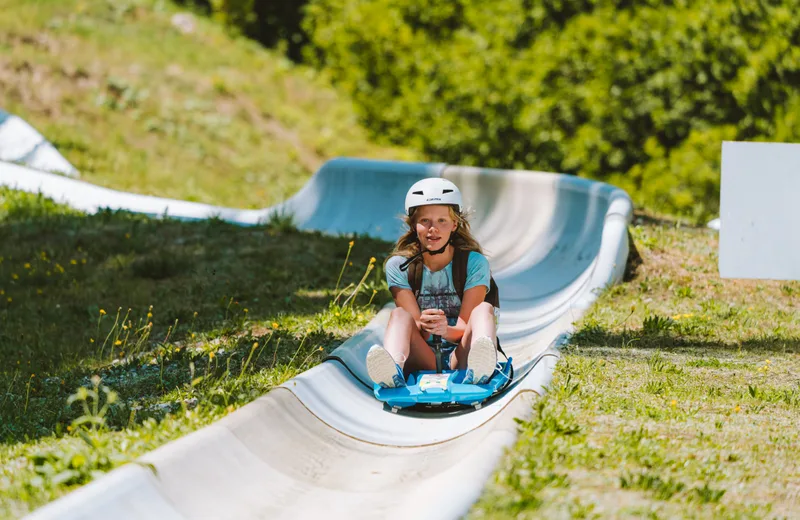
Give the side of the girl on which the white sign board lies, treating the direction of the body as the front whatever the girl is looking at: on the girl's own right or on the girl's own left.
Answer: on the girl's own left

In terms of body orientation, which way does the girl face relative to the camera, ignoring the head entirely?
toward the camera
